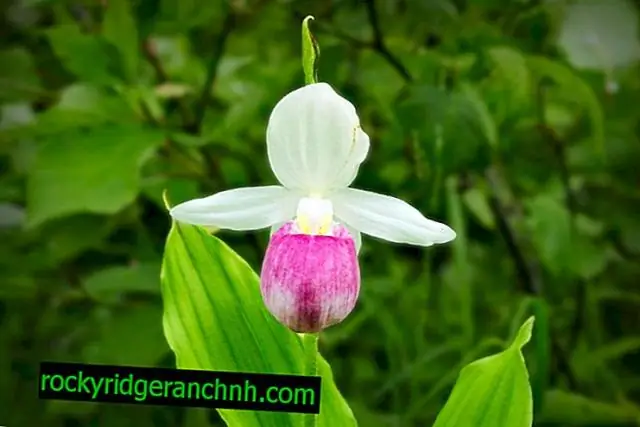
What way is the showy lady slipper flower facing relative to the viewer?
toward the camera
